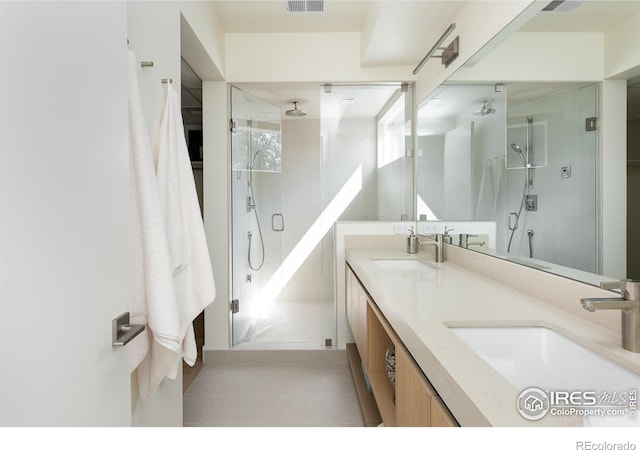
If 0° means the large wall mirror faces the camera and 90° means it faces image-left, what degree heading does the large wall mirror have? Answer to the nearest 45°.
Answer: approximately 45°

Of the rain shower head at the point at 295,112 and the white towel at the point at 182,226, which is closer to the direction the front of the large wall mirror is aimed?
the white towel

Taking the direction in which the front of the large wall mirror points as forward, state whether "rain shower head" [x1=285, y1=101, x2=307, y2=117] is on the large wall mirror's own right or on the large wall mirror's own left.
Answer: on the large wall mirror's own right

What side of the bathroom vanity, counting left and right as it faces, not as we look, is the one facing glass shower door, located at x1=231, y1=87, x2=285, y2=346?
right
